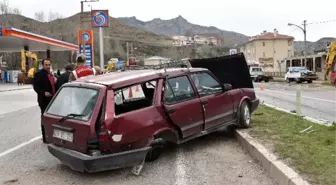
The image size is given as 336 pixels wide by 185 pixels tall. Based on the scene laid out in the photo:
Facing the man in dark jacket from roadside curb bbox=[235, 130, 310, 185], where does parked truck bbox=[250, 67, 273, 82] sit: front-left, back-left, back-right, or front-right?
front-right

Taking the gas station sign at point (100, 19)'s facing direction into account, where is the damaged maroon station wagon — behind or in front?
in front

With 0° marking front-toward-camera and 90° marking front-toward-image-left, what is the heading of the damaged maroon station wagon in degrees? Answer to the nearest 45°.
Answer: approximately 225°

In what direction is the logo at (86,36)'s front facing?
toward the camera

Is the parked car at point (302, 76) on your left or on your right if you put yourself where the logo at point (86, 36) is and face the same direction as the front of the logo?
on your left

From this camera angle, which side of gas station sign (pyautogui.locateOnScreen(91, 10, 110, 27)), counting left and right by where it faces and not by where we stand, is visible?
front

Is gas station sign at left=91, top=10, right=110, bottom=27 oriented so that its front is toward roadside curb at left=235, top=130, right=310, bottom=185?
yes

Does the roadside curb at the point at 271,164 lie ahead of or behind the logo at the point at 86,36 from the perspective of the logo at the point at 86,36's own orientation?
ahead
